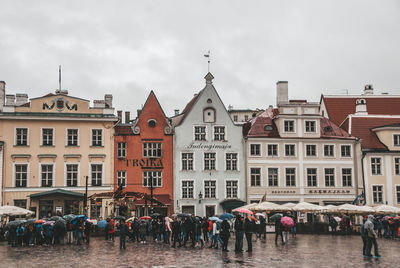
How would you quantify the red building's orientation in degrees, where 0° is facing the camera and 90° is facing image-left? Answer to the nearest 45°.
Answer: approximately 0°

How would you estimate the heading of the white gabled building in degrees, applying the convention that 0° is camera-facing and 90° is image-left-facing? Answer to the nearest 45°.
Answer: approximately 0°

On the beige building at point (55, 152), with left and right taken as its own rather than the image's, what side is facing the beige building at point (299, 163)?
left

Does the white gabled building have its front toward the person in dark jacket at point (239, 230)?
yes

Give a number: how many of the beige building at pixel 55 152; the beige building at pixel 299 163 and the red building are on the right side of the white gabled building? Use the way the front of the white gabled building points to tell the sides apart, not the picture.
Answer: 2

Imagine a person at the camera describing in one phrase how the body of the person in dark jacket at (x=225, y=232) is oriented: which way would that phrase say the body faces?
away from the camera

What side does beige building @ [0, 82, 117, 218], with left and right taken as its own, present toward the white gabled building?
left

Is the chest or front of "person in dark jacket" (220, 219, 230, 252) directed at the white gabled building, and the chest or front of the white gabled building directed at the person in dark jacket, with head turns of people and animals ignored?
yes

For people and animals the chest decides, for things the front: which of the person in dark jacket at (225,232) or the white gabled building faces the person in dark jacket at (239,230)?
the white gabled building

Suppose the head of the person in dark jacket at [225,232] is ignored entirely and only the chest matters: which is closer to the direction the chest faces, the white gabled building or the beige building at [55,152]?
the white gabled building
